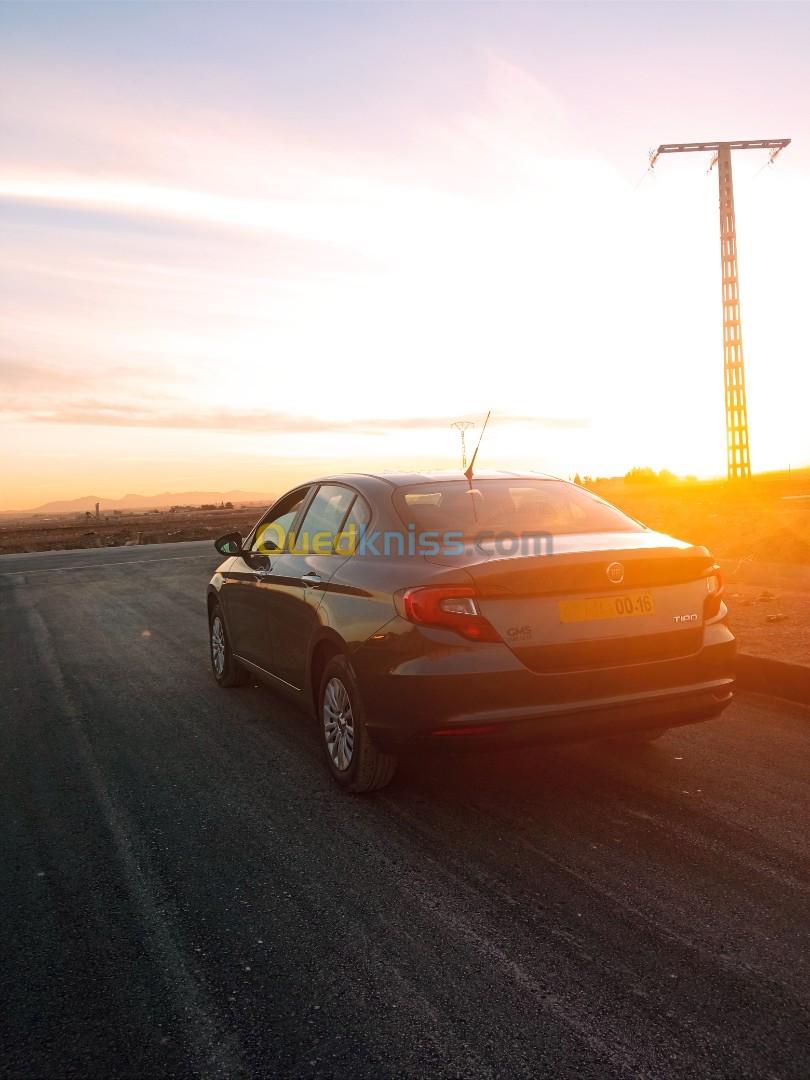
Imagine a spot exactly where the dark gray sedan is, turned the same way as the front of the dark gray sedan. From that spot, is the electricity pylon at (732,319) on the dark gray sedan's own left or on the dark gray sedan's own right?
on the dark gray sedan's own right

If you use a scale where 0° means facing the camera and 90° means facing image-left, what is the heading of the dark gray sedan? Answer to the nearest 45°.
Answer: approximately 135°
